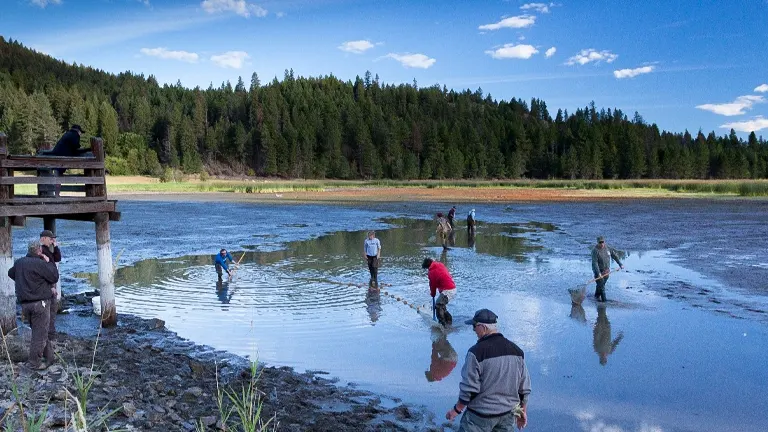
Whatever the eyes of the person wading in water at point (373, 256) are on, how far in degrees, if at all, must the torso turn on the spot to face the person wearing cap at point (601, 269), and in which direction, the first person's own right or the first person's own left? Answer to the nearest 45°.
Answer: approximately 45° to the first person's own left

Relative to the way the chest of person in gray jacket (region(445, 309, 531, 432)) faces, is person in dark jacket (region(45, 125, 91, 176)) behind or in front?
in front

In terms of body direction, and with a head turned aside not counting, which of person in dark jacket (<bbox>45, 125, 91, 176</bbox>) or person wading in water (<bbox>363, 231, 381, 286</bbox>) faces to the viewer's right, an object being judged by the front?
the person in dark jacket

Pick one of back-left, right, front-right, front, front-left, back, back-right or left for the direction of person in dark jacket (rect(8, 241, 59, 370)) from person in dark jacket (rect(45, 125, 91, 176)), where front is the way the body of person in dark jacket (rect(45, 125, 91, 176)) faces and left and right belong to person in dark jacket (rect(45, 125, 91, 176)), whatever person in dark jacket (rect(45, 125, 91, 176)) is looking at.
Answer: right

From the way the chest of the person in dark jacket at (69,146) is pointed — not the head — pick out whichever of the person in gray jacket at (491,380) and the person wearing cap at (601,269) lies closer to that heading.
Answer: the person wearing cap

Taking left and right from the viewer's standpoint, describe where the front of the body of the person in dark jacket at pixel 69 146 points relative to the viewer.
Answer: facing to the right of the viewer

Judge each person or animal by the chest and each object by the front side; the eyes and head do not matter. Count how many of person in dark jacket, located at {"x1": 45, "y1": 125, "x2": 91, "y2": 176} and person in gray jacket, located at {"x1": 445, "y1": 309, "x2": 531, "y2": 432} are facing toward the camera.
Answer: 0

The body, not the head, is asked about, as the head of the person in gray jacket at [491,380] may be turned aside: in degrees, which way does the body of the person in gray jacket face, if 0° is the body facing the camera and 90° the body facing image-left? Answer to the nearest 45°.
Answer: approximately 135°

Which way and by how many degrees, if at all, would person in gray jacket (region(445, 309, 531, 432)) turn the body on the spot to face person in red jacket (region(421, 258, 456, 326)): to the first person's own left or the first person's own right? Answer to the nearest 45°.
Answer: approximately 45° to the first person's own right

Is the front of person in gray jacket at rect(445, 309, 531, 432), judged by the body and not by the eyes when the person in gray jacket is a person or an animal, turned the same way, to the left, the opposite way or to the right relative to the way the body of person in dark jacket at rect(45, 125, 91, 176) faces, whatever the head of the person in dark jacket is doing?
to the left

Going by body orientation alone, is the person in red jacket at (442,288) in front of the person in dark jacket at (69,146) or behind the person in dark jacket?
in front

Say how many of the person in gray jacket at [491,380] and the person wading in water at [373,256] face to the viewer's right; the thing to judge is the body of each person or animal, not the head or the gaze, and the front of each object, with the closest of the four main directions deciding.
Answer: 0

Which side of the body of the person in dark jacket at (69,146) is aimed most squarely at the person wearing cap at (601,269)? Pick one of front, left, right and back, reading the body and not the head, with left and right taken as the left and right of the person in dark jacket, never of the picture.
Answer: front

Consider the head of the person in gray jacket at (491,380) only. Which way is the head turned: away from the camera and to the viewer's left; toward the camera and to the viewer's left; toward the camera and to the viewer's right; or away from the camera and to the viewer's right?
away from the camera and to the viewer's left
